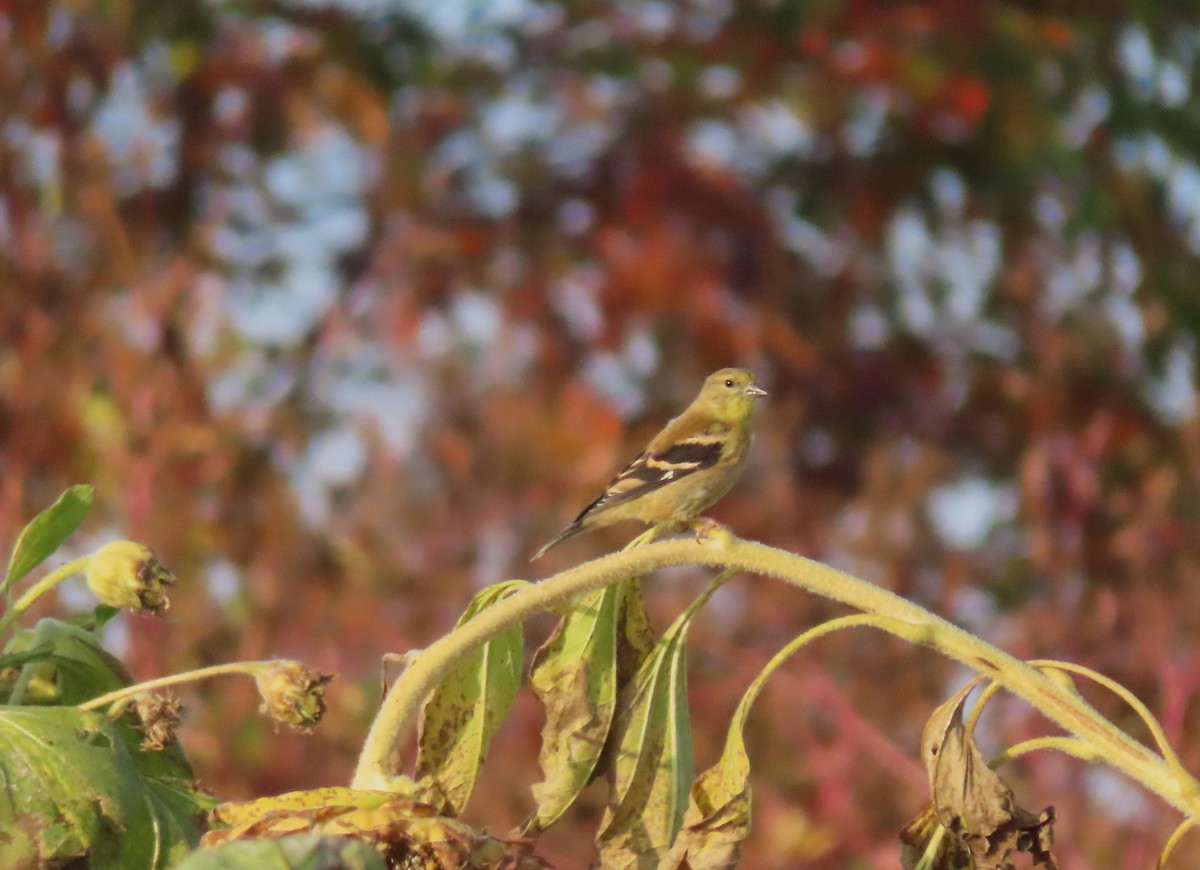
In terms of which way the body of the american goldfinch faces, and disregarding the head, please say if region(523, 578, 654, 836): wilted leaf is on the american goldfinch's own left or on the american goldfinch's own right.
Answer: on the american goldfinch's own right

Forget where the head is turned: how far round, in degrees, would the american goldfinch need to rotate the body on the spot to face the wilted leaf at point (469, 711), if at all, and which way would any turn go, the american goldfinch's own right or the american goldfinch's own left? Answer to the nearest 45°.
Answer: approximately 180°

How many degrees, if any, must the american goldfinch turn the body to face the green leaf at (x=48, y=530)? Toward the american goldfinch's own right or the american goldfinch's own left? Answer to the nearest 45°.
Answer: approximately 180°

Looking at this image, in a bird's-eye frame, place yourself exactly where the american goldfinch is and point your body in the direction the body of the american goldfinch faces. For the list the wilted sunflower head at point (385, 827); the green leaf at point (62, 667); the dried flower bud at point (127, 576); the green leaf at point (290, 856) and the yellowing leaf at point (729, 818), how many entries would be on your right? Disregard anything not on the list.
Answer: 5

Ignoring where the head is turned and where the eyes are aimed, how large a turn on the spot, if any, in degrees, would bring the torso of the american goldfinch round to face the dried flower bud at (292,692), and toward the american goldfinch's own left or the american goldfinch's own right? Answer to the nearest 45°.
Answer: approximately 180°

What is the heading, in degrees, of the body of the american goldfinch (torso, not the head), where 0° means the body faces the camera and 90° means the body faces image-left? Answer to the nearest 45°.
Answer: approximately 270°
